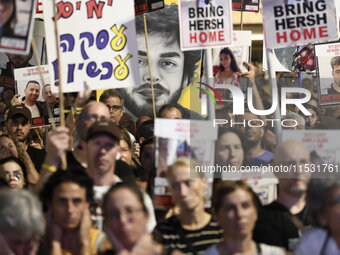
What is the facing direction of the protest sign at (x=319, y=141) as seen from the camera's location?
facing the viewer

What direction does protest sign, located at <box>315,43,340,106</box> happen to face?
toward the camera

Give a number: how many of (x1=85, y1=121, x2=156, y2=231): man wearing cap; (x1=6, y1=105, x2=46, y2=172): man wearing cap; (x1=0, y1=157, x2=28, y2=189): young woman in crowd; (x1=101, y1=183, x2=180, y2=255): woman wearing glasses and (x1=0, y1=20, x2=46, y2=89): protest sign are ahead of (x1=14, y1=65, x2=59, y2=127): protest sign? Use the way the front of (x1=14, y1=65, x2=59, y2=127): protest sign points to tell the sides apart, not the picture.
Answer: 4

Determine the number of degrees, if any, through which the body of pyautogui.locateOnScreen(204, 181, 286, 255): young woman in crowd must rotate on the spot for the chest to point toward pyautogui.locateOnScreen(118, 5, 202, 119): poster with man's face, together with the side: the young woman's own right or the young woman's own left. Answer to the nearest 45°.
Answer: approximately 180°

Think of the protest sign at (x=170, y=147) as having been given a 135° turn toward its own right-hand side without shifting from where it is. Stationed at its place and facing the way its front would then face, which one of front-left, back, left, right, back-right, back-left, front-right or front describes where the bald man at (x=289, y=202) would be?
back-right

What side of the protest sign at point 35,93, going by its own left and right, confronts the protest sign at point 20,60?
back

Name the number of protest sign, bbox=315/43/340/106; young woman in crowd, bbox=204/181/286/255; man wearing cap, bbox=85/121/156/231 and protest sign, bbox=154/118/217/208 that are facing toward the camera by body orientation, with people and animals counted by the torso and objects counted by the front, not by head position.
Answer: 4

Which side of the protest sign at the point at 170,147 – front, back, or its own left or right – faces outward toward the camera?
front

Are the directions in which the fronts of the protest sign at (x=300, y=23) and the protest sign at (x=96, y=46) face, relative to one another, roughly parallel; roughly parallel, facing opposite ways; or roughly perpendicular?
roughly parallel

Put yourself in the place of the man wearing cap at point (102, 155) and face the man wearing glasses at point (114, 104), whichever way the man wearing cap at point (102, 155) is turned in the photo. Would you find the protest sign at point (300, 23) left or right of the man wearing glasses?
right

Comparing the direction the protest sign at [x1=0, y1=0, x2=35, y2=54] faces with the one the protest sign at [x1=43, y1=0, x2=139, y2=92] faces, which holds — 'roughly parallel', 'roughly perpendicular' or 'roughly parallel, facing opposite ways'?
roughly parallel
